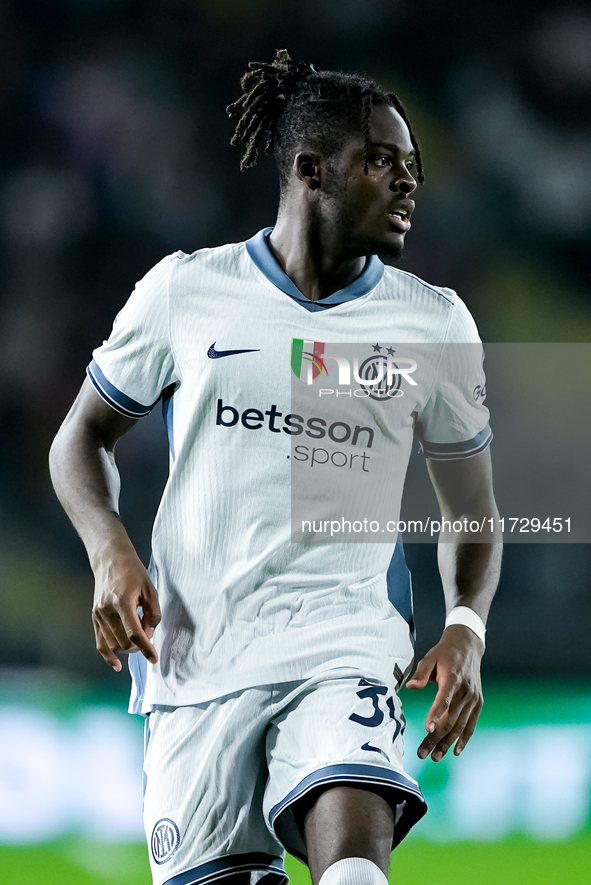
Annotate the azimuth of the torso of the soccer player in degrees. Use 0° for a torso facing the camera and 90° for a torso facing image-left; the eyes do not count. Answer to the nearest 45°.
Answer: approximately 0°
